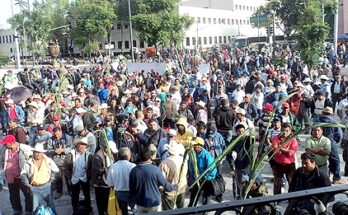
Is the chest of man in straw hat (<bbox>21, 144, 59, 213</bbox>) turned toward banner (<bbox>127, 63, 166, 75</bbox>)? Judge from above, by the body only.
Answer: no

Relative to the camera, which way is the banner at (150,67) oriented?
toward the camera

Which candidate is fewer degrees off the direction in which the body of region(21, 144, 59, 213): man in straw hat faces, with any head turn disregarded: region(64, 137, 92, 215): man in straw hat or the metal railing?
the metal railing

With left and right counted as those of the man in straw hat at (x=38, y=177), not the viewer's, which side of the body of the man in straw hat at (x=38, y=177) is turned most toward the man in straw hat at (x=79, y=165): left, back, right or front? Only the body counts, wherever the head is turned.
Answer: left

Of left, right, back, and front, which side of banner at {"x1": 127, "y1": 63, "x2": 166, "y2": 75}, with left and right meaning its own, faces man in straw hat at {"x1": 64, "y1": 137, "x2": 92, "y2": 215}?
front

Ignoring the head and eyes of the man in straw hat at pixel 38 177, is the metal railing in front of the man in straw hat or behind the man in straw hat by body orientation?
in front

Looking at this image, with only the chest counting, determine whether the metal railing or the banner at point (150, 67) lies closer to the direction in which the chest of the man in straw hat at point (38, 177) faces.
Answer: the metal railing

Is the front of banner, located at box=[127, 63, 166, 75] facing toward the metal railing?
yes

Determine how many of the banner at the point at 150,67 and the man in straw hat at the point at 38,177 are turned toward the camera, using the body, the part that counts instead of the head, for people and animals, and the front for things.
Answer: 2

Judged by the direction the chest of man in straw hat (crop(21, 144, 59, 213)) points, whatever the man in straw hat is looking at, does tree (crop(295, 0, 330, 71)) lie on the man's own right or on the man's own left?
on the man's own left

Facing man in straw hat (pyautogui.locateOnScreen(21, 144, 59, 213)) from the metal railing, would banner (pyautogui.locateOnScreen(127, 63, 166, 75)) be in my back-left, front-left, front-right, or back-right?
front-right

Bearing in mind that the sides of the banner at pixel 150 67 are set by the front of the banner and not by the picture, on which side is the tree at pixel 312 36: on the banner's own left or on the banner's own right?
on the banner's own left

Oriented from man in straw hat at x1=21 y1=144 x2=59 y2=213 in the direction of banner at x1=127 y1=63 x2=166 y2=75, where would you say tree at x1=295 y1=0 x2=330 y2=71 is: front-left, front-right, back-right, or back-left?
front-right

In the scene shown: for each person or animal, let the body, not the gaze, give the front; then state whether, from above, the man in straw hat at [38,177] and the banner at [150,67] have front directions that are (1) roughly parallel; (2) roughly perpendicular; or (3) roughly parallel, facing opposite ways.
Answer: roughly parallel

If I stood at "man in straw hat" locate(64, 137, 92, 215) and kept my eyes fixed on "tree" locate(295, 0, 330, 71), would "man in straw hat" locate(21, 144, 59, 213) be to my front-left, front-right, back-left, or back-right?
back-left
